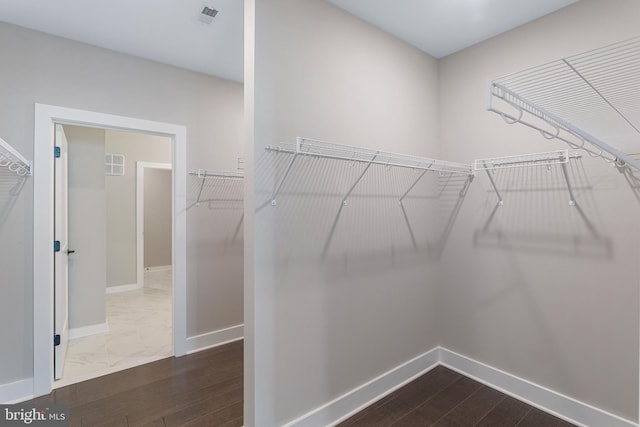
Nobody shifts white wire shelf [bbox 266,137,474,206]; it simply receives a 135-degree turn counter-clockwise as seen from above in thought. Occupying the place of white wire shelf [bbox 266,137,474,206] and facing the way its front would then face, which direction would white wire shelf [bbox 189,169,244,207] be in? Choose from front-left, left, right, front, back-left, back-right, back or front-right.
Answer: front-left

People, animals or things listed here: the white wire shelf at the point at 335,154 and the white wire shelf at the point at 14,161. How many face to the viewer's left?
0

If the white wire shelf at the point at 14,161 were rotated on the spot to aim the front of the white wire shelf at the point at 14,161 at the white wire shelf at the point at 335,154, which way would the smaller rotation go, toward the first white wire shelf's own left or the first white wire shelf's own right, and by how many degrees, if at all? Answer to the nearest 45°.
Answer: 0° — it already faces it

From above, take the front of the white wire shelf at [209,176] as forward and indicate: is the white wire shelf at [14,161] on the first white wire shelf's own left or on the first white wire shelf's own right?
on the first white wire shelf's own right

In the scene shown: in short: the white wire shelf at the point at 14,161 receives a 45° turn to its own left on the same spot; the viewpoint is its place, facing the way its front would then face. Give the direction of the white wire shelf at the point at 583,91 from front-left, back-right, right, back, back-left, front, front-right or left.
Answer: front-right

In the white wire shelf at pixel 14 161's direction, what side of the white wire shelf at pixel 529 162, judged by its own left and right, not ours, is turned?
front

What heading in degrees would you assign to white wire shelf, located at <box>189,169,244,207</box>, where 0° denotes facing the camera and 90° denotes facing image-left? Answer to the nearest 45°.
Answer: approximately 315°

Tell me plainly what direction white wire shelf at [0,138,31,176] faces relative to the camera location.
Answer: facing the viewer and to the right of the viewer

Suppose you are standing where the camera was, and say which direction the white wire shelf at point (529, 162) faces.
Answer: facing the viewer and to the left of the viewer

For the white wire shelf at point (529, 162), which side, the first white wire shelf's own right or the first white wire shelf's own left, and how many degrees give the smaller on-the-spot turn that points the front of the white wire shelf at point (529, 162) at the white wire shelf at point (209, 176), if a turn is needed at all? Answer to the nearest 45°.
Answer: approximately 45° to the first white wire shelf's own right

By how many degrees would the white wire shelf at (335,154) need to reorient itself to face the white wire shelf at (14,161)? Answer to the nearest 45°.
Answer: approximately 135° to its right

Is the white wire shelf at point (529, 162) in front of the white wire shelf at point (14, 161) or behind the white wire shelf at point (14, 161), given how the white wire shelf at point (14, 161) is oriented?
in front

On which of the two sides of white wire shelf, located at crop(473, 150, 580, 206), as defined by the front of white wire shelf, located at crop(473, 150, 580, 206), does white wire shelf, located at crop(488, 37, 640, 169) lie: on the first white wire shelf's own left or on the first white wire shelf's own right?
on the first white wire shelf's own left
